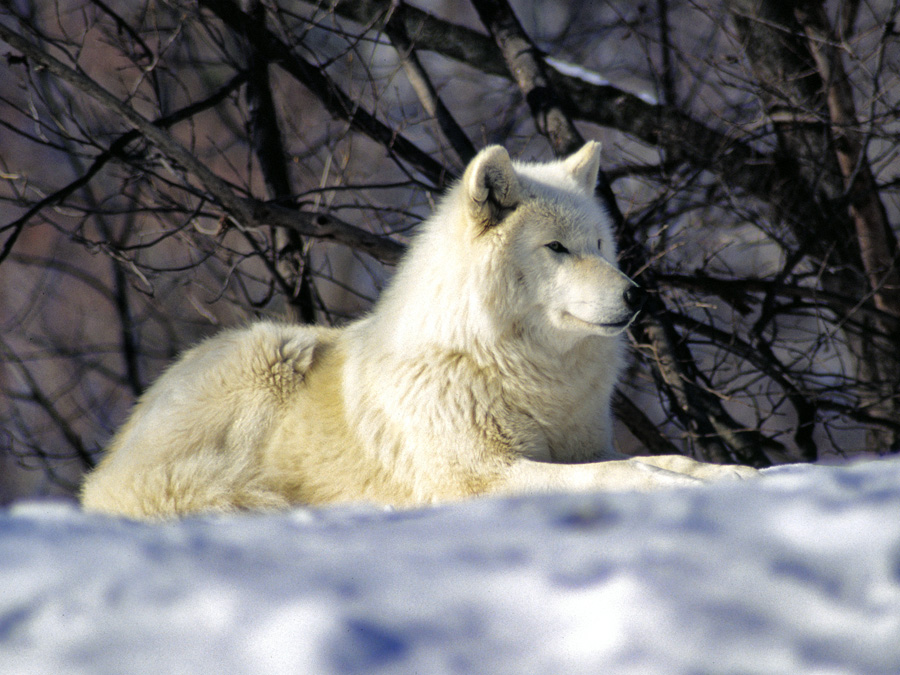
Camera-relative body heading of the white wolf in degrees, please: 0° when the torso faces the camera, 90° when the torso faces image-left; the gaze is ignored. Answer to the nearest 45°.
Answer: approximately 270°
